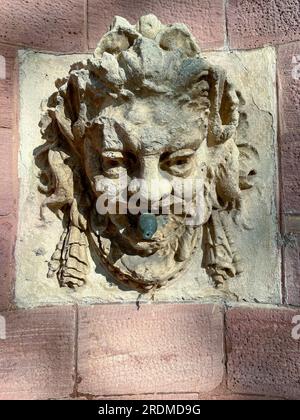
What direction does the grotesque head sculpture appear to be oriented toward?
toward the camera
